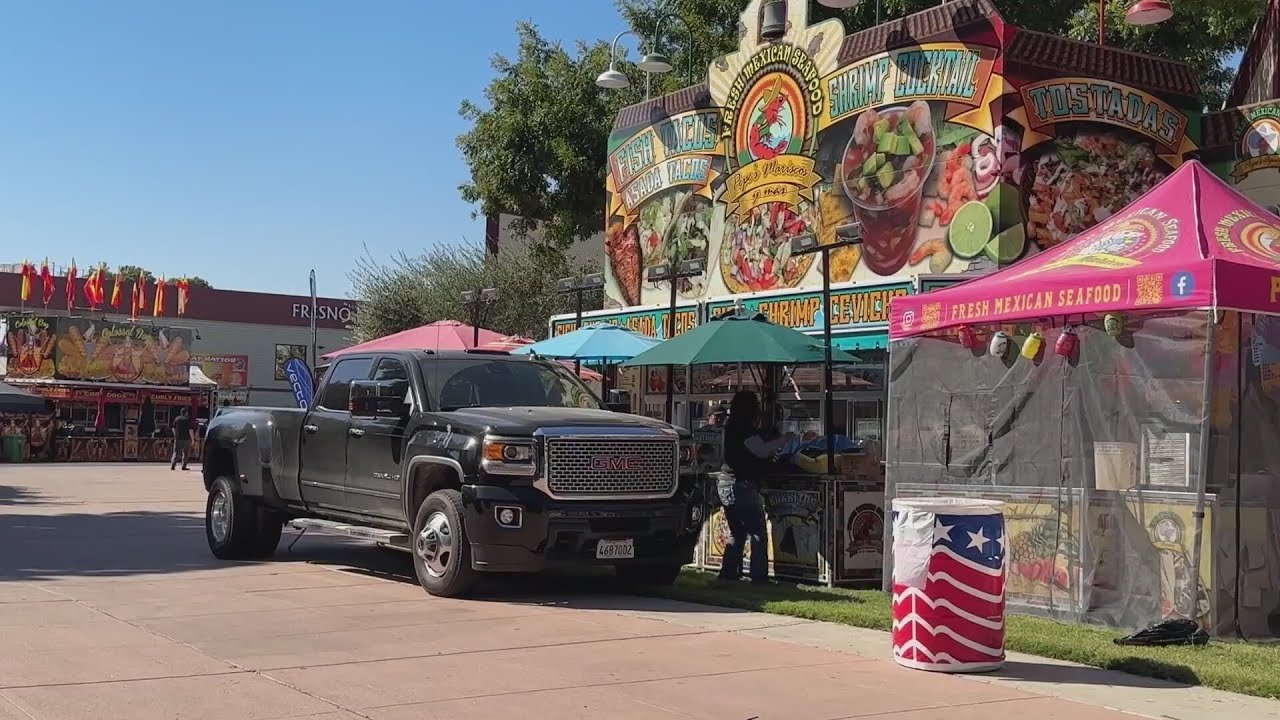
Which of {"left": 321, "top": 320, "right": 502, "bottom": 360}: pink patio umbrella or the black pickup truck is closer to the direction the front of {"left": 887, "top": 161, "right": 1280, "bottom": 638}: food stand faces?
the black pickup truck

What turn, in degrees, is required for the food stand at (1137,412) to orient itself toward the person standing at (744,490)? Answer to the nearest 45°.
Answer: approximately 90° to its right

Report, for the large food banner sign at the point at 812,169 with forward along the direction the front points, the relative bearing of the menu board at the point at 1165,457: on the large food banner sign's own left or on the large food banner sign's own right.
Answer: on the large food banner sign's own left

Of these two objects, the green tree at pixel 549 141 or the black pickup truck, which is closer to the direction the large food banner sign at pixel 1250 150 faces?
the black pickup truck

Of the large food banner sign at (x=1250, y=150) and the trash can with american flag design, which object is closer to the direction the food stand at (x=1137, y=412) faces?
the trash can with american flag design

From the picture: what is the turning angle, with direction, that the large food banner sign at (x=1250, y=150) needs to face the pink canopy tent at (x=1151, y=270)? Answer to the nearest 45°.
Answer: approximately 45° to its left

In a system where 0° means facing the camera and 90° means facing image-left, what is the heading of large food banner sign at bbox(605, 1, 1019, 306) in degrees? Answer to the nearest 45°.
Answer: approximately 45°

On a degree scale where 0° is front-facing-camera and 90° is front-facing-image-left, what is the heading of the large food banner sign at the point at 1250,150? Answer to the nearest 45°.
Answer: approximately 45°

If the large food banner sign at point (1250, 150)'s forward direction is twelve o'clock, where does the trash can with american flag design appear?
The trash can with american flag design is roughly at 11 o'clock from the large food banner sign.

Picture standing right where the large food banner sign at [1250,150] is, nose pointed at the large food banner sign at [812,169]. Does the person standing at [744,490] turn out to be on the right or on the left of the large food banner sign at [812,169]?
left

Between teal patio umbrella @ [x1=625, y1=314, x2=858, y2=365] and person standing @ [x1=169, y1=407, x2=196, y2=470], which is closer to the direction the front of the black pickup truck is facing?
the teal patio umbrella
